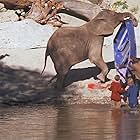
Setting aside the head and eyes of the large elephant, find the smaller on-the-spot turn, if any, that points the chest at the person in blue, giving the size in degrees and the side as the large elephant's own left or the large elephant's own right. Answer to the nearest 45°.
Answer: approximately 45° to the large elephant's own right

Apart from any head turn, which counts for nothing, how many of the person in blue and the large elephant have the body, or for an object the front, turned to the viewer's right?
1

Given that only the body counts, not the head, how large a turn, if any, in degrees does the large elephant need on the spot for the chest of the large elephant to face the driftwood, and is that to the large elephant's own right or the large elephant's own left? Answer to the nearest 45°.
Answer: approximately 90° to the large elephant's own left

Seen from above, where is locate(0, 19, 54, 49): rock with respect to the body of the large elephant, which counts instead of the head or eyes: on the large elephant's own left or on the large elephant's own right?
on the large elephant's own left

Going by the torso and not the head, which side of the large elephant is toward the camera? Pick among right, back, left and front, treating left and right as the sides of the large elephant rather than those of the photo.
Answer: right

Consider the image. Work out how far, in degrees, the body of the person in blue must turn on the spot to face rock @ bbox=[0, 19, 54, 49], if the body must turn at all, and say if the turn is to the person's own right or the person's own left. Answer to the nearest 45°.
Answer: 0° — they already face it

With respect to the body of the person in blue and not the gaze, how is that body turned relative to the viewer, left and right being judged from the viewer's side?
facing away from the viewer and to the left of the viewer
